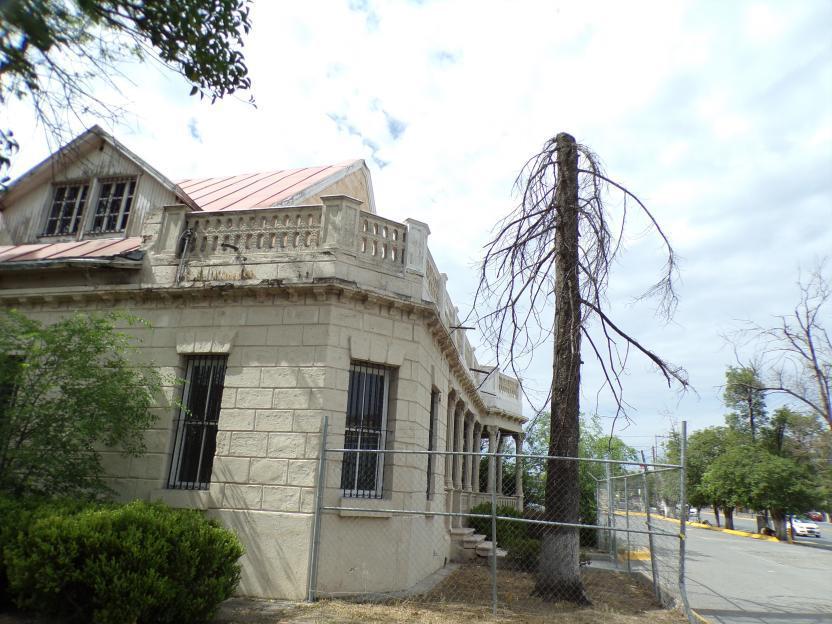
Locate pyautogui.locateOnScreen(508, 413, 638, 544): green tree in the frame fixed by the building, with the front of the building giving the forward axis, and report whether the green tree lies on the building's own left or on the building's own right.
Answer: on the building's own left

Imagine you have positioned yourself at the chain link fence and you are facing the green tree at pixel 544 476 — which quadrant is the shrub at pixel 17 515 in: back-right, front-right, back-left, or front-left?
back-left

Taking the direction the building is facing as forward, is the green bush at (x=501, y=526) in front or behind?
in front

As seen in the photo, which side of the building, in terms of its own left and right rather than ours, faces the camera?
right

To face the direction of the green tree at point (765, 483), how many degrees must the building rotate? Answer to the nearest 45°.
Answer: approximately 45° to its left

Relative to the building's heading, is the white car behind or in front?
in front

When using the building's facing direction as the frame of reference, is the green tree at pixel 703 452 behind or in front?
in front
